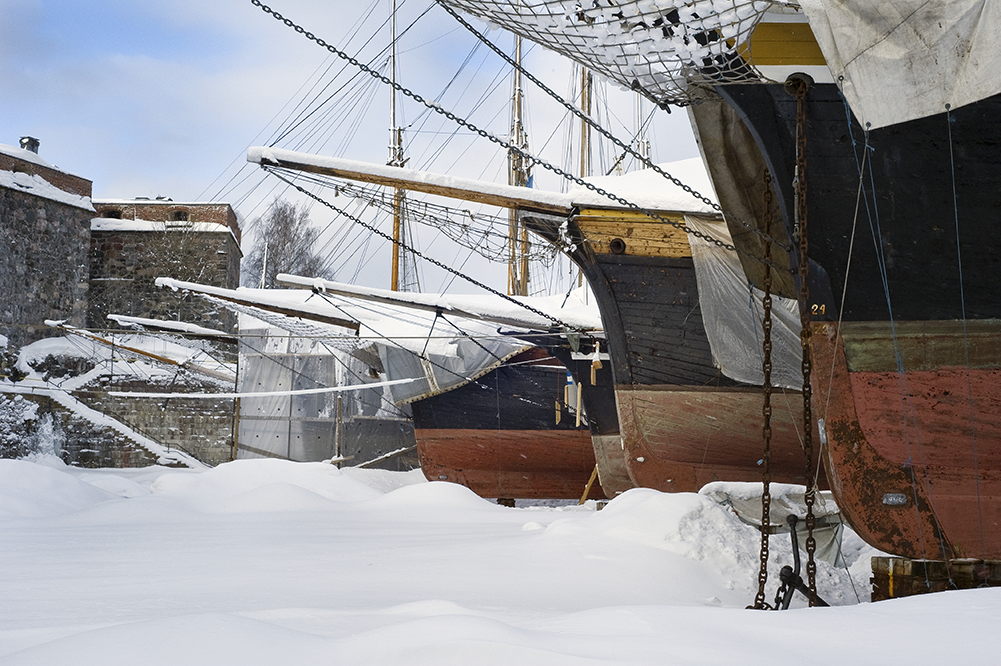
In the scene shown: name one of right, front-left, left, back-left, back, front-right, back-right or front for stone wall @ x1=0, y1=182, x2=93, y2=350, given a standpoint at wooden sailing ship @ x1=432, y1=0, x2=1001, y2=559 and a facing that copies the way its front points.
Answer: front-right

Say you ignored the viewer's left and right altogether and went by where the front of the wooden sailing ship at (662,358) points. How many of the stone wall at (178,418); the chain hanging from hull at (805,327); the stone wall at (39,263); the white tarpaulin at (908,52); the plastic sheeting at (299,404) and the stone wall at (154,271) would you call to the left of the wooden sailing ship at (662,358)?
2

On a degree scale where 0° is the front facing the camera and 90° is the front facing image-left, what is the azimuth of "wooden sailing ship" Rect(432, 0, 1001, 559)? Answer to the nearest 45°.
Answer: approximately 90°

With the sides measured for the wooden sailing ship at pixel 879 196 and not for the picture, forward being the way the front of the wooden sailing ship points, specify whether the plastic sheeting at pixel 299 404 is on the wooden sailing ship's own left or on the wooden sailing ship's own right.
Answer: on the wooden sailing ship's own right

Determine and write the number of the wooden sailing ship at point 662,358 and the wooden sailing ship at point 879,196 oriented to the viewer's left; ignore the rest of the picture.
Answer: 2

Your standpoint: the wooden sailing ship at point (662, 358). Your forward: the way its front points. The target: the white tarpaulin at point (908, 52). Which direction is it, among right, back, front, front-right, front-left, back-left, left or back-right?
left

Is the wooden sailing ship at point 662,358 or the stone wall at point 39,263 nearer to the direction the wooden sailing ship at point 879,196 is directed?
the stone wall

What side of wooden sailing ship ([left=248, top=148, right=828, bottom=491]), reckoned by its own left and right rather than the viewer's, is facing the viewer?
left

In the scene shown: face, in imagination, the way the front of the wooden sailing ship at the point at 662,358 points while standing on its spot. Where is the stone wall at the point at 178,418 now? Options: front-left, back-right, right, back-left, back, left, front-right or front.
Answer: front-right

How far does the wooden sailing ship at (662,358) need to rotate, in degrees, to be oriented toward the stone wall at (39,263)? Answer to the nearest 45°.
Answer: approximately 45° to its right

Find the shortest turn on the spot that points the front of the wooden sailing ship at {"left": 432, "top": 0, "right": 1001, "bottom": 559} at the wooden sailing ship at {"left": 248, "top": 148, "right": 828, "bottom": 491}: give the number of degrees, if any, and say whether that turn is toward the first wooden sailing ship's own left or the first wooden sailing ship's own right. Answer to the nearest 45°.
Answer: approximately 90° to the first wooden sailing ship's own right
